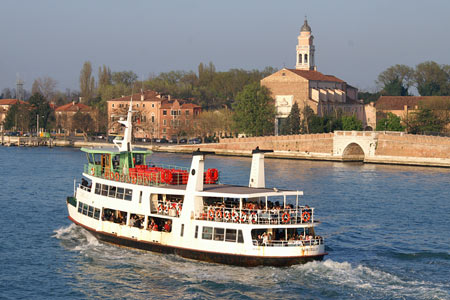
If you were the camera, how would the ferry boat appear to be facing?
facing away from the viewer and to the left of the viewer
